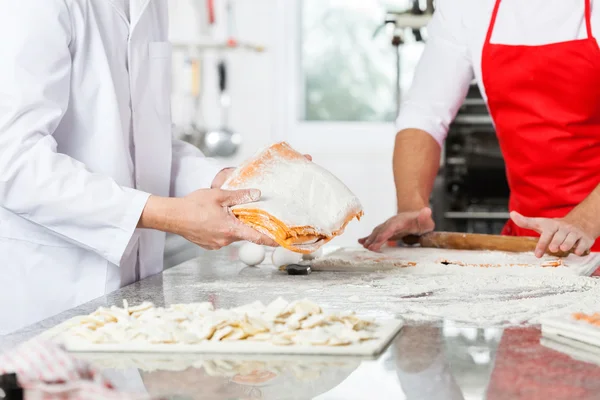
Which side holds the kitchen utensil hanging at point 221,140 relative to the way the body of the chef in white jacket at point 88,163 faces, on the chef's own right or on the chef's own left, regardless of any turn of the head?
on the chef's own left

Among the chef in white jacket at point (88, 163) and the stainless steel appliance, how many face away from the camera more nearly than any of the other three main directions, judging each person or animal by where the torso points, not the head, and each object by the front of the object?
0

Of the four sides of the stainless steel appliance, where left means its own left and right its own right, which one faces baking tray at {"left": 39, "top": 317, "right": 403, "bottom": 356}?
front

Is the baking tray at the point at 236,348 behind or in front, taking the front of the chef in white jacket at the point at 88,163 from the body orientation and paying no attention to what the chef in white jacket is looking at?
in front

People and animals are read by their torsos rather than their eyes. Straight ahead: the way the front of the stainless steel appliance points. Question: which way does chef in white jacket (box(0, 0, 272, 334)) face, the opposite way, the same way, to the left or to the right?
to the left

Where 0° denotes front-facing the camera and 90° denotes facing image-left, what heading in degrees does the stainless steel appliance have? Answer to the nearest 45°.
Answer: approximately 0°

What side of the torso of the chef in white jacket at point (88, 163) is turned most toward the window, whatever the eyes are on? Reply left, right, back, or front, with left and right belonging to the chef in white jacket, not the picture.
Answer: left

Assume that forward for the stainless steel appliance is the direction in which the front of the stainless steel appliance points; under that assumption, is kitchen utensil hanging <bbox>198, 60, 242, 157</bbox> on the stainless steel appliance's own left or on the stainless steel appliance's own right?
on the stainless steel appliance's own right

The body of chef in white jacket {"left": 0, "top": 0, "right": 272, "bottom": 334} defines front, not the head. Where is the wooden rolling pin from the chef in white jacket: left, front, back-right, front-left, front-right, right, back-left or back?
front-left

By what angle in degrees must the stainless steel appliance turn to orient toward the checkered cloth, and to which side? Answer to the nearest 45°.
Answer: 0° — it already faces it
